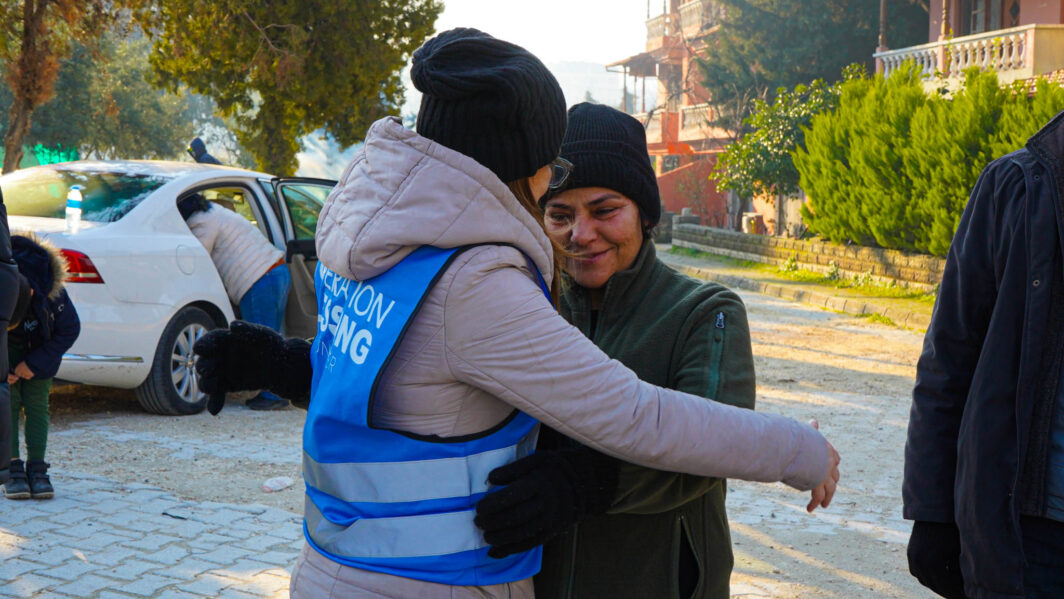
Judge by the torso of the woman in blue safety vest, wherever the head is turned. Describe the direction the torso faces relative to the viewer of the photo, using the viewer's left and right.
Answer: facing away from the viewer and to the right of the viewer

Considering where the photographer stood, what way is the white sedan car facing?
facing away from the viewer and to the right of the viewer

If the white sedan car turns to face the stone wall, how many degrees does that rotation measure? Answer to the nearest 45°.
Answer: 0° — it already faces it

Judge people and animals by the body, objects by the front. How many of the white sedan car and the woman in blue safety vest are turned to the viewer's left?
0

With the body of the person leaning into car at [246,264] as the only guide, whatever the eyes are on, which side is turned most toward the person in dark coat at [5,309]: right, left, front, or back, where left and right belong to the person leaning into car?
left

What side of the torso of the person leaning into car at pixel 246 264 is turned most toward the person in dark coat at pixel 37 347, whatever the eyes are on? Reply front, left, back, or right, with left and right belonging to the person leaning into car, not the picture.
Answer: left

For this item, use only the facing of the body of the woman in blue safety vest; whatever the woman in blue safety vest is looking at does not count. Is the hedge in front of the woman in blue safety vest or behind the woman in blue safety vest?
in front

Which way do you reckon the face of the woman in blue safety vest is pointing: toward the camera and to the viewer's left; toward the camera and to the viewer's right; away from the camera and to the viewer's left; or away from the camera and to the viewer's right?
away from the camera and to the viewer's right

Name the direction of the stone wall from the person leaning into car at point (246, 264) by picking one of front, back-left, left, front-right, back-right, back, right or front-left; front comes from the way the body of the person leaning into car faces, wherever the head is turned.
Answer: back-right
